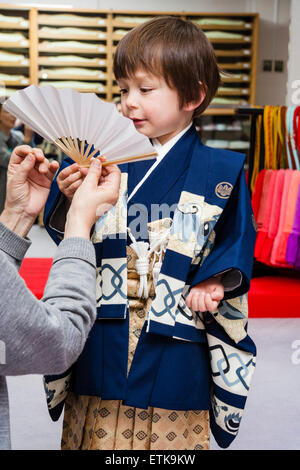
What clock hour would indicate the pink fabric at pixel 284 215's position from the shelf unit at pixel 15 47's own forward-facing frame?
The pink fabric is roughly at 11 o'clock from the shelf unit.

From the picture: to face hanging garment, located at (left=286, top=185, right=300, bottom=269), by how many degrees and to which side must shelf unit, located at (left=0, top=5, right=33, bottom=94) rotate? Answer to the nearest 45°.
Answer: approximately 45° to its left

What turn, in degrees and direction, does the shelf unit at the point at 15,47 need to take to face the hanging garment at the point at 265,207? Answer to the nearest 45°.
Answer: approximately 45° to its left

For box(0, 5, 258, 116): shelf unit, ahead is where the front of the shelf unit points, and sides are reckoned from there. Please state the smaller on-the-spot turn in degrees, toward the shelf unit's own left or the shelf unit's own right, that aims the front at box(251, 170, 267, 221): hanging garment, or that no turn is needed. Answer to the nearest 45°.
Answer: approximately 45° to the shelf unit's own left

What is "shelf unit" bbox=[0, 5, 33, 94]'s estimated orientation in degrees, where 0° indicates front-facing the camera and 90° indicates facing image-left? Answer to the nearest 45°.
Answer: approximately 0°
